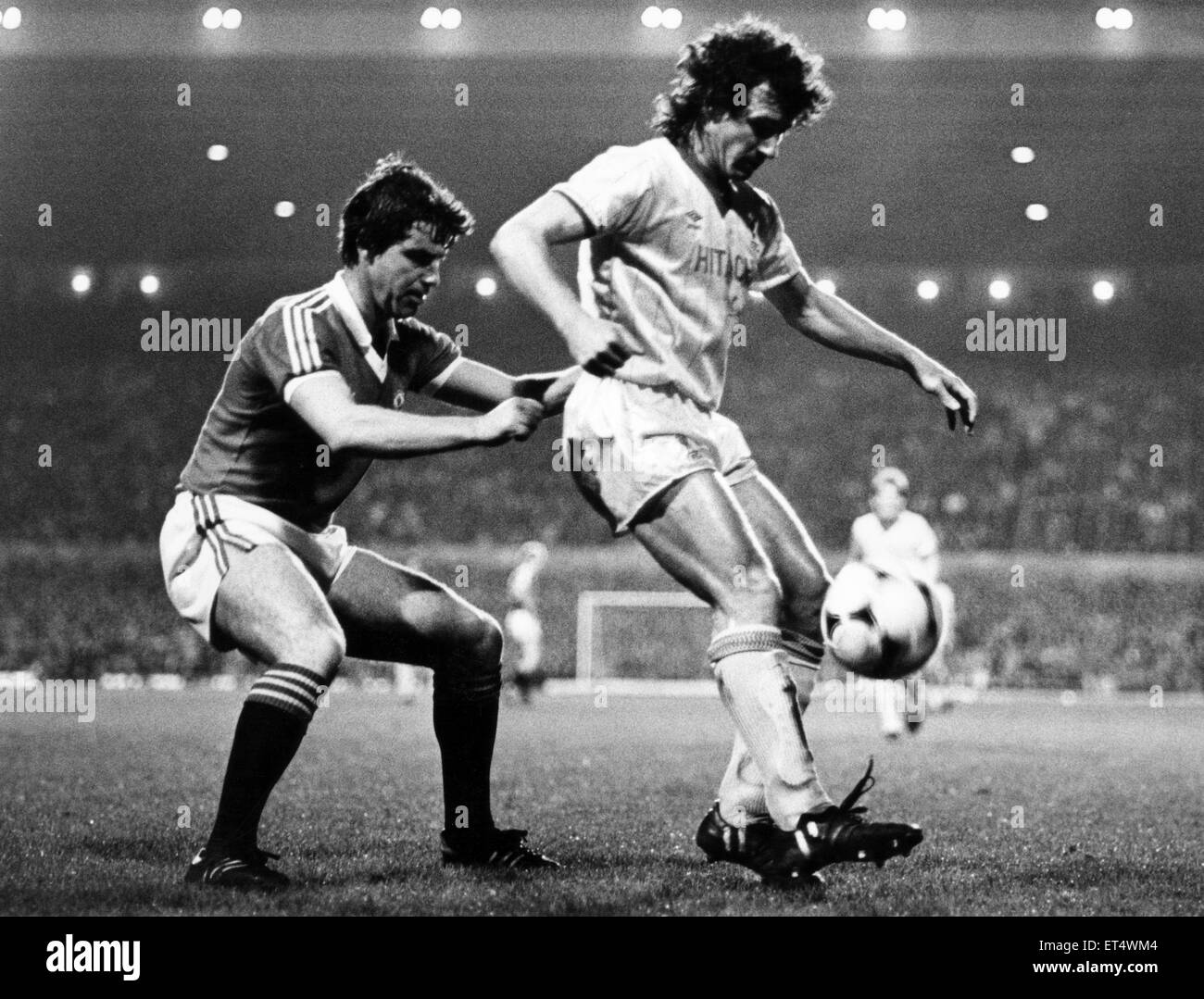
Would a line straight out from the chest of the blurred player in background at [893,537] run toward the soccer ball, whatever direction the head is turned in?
yes

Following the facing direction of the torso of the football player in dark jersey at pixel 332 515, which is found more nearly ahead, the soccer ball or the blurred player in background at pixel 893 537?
the soccer ball

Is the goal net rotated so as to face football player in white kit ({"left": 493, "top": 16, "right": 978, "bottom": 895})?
yes

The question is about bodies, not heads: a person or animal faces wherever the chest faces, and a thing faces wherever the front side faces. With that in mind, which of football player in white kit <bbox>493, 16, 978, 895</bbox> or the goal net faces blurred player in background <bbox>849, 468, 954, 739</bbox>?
the goal net

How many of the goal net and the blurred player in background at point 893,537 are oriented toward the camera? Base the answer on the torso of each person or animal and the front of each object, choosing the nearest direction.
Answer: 2

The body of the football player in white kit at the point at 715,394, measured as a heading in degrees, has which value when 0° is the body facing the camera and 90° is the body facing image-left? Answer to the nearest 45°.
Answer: approximately 315°

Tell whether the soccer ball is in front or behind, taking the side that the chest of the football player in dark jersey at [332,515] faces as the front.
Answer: in front

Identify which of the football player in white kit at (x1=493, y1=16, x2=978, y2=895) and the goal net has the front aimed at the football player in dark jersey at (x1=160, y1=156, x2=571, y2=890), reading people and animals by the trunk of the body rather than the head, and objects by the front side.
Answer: the goal net

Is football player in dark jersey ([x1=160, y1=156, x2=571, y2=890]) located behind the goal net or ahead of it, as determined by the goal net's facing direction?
ahead

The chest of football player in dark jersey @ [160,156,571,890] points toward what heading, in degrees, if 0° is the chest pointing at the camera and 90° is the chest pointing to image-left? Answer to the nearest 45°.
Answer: approximately 315°

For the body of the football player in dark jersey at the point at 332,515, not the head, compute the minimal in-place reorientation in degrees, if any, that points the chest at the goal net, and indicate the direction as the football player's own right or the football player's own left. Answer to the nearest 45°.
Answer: approximately 135° to the football player's own left
